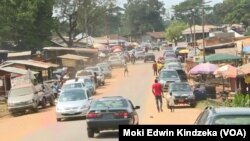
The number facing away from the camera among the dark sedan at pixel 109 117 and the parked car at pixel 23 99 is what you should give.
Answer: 1

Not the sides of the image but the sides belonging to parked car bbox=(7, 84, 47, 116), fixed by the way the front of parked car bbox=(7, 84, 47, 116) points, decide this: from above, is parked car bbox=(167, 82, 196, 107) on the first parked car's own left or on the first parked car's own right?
on the first parked car's own left

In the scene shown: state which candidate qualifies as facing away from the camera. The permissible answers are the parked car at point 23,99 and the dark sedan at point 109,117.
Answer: the dark sedan at point 109,117

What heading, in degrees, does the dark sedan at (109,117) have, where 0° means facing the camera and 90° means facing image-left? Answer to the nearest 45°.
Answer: approximately 180°

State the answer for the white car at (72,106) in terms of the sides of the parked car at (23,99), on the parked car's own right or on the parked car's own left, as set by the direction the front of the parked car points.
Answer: on the parked car's own left

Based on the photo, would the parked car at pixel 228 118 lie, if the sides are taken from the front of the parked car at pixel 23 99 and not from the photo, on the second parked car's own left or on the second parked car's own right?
on the second parked car's own left
